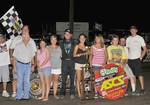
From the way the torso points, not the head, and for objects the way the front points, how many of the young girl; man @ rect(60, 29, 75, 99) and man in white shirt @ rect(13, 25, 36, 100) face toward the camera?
3

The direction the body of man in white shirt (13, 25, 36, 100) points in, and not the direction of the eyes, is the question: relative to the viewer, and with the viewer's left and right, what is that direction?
facing the viewer

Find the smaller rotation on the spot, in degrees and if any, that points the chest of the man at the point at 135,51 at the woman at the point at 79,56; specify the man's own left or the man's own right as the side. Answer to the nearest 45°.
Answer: approximately 45° to the man's own right

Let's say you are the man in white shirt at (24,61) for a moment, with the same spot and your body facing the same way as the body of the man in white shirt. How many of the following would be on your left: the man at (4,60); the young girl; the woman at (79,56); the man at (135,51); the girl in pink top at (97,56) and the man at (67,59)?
5

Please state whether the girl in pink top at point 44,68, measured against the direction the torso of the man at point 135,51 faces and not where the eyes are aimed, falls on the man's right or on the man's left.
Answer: on the man's right

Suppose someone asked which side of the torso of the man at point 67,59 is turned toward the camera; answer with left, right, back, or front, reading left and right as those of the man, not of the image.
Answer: front

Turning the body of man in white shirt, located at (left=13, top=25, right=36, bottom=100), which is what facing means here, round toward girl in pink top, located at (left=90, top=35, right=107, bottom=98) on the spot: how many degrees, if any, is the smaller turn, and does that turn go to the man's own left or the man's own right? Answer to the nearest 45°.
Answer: approximately 90° to the man's own left

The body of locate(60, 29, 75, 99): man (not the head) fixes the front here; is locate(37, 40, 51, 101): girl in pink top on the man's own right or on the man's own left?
on the man's own right

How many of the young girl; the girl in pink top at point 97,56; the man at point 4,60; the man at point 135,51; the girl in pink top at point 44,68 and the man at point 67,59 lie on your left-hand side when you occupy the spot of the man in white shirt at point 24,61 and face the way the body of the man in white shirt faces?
5

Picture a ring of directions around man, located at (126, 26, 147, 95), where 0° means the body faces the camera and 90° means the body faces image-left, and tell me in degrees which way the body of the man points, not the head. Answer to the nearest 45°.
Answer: approximately 0°

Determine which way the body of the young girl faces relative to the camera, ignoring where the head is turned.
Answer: toward the camera

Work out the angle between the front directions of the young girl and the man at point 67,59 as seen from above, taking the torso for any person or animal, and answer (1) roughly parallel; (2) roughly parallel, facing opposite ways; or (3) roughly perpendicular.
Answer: roughly parallel
